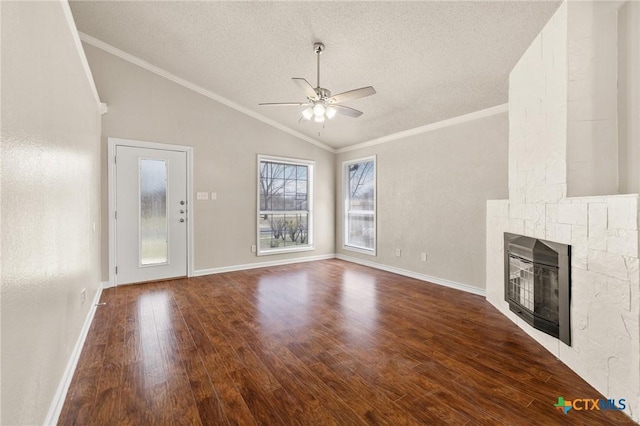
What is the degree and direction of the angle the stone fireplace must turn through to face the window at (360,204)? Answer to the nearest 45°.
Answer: approximately 45° to its right

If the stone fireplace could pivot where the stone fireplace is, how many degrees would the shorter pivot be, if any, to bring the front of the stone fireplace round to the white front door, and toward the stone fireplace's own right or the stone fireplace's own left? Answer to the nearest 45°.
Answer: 0° — it already faces it

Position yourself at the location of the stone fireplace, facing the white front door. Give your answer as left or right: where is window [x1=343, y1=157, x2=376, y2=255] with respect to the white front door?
right

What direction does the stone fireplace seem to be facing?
to the viewer's left

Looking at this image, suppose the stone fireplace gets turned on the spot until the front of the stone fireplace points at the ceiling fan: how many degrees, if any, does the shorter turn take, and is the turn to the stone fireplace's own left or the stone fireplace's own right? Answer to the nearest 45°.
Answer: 0° — it already faces it
